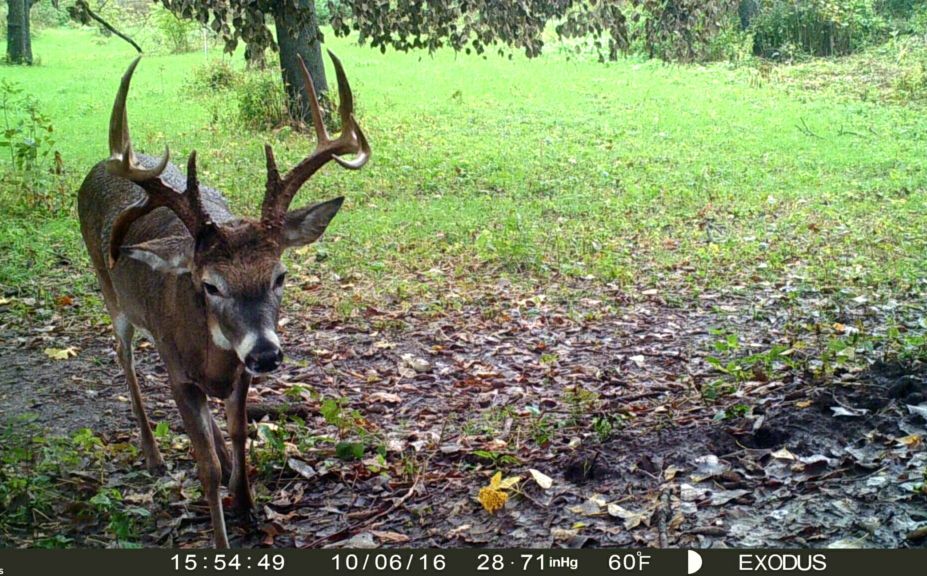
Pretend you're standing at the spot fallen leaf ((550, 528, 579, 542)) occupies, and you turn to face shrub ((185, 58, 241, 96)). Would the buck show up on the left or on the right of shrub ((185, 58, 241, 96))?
left

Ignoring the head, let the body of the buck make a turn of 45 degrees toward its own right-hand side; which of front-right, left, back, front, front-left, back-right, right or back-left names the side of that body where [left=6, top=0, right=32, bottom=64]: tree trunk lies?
back

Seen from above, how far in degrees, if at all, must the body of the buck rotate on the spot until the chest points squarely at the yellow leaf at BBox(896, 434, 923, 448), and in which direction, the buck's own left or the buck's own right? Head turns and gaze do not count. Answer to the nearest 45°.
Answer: approximately 45° to the buck's own left

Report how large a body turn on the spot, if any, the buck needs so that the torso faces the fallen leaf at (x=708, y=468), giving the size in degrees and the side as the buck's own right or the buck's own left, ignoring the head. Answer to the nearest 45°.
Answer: approximately 45° to the buck's own left

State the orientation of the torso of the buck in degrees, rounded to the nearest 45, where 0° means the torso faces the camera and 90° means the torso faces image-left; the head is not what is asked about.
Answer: approximately 315°

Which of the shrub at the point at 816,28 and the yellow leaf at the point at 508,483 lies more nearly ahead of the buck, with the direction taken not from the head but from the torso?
the yellow leaf

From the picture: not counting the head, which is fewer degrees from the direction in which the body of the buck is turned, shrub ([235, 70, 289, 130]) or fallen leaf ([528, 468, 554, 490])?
the fallen leaf

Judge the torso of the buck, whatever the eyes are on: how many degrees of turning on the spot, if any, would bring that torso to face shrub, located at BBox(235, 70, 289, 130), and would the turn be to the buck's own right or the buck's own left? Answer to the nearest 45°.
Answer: approximately 135° to the buck's own left

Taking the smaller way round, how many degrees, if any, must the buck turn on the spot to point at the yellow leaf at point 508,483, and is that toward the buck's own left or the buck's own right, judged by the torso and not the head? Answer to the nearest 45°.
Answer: approximately 45° to the buck's own left
